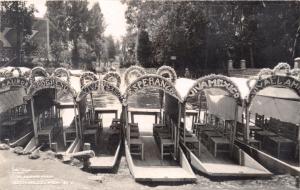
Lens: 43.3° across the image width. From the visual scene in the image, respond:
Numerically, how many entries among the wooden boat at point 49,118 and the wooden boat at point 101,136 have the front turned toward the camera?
2

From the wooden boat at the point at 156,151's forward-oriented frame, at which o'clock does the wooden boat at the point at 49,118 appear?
the wooden boat at the point at 49,118 is roughly at 4 o'clock from the wooden boat at the point at 156,151.

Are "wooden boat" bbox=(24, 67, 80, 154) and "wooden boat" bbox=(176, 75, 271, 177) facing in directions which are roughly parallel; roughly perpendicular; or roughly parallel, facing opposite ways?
roughly parallel

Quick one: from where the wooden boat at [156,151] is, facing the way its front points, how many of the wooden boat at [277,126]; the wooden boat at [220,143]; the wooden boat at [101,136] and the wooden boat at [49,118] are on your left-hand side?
2

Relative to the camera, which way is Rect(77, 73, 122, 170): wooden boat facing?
toward the camera

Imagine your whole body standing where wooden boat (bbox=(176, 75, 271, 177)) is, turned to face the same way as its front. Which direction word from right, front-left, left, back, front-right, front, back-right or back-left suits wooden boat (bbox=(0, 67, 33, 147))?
back-right

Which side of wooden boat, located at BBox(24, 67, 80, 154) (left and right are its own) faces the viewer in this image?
front

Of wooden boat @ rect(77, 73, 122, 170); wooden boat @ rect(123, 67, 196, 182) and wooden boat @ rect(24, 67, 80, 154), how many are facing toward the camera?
3

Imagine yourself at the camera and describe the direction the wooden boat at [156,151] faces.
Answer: facing the viewer

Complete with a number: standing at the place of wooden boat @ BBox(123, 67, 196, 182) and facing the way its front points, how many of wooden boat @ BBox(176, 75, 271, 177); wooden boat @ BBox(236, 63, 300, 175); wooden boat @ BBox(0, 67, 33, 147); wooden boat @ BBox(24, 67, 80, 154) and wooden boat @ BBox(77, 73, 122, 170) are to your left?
2

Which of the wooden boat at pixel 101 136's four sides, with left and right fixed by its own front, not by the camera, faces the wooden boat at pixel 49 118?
right

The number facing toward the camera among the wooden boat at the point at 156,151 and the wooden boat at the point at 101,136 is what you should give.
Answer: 2

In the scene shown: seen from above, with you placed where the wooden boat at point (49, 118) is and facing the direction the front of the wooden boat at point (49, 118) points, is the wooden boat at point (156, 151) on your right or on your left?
on your left
